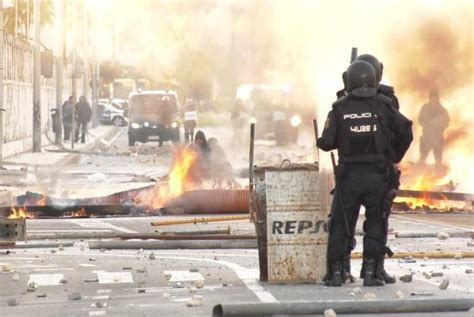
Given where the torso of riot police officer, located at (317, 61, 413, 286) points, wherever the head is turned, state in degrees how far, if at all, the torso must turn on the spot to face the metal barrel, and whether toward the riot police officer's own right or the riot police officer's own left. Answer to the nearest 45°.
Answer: approximately 90° to the riot police officer's own left

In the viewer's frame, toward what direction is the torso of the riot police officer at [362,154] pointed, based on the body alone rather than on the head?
away from the camera

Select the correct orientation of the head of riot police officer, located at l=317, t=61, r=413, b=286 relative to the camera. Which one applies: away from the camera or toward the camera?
away from the camera

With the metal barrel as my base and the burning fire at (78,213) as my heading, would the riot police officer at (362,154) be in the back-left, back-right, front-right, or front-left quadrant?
back-right

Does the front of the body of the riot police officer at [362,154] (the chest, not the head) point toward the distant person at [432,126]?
yes

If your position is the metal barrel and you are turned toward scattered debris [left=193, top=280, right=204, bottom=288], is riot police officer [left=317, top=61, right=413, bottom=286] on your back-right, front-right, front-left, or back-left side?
back-left

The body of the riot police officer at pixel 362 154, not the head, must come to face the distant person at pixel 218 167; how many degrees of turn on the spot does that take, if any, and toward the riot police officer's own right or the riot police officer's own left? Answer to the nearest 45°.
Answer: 0° — they already face them

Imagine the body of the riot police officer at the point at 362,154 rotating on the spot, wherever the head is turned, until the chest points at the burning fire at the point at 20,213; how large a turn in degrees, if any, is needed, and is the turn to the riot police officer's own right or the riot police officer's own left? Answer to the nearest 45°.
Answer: approximately 45° to the riot police officer's own left
